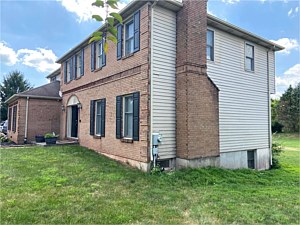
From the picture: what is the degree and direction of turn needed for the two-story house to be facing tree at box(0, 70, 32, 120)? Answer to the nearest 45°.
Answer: approximately 90° to its right

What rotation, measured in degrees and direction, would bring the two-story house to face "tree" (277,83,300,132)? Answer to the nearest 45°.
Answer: approximately 180°

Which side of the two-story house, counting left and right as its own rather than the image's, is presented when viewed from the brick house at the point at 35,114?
right

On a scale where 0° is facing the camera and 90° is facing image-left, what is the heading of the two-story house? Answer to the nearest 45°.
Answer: approximately 45°

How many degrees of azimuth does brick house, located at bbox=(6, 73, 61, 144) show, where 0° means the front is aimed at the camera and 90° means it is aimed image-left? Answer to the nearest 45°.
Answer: approximately 45°
